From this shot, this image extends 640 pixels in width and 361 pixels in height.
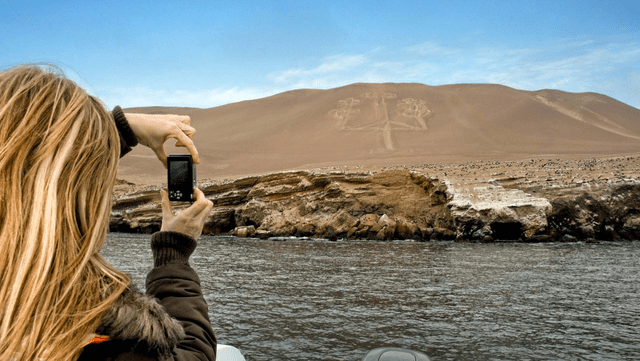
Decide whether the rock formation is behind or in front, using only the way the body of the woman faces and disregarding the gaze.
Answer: in front

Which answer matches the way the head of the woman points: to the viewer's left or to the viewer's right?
to the viewer's right

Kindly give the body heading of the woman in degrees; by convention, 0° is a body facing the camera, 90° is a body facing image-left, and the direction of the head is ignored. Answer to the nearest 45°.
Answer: approximately 225°
